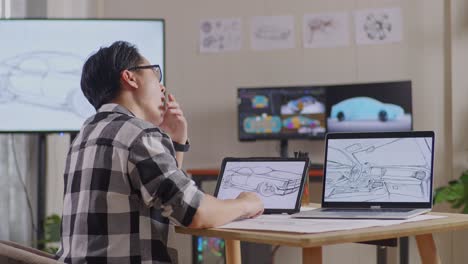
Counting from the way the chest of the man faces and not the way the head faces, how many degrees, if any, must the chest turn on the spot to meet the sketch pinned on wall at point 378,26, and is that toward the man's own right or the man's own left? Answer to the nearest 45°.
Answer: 0° — they already face it

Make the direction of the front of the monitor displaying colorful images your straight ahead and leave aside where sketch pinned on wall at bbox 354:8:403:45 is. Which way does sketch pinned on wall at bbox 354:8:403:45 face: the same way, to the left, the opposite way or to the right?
the same way

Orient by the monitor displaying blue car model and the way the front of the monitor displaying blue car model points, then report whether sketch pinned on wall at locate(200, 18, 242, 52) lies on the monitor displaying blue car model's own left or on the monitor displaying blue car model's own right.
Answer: on the monitor displaying blue car model's own right

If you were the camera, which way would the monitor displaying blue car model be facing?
facing the viewer

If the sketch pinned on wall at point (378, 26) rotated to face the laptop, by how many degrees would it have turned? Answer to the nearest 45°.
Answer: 0° — it already faces it

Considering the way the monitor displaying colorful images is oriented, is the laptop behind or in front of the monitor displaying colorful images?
in front

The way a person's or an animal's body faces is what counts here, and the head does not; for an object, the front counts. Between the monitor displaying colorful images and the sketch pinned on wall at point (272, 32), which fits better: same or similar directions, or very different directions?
same or similar directions

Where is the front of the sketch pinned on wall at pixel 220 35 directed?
toward the camera

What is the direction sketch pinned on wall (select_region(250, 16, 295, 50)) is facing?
toward the camera

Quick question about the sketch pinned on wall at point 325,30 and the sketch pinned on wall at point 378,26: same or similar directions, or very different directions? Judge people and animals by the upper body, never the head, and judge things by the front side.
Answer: same or similar directions

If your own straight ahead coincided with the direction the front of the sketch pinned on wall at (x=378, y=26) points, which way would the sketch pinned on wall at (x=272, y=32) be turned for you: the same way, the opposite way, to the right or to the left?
the same way

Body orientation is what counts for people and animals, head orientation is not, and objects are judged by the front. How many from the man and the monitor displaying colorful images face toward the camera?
1

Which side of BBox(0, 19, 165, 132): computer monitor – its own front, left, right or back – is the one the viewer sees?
front
